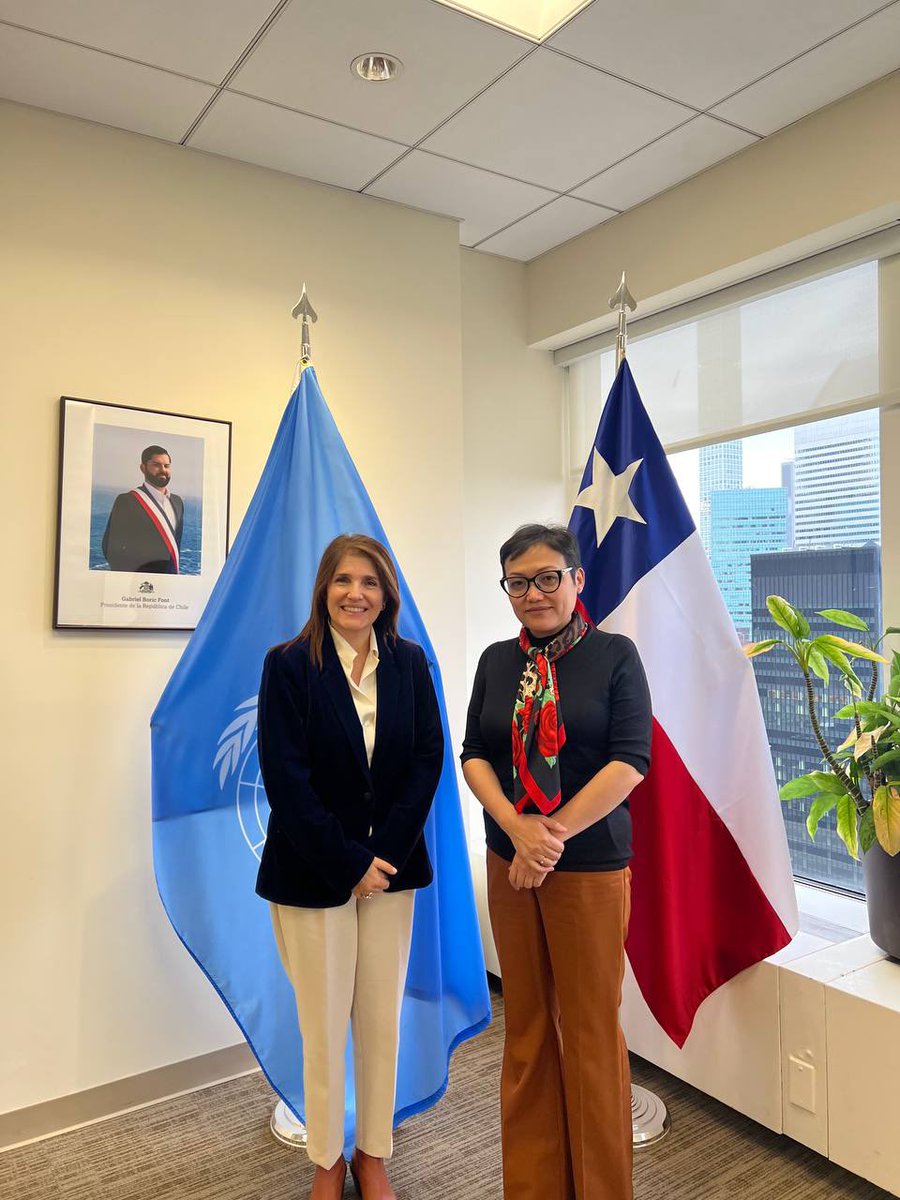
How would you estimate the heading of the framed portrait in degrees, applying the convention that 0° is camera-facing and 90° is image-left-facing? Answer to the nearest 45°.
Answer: approximately 315°

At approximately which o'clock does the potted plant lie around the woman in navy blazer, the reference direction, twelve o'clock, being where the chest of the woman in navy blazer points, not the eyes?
The potted plant is roughly at 9 o'clock from the woman in navy blazer.

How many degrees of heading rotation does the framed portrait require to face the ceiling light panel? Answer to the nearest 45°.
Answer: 0° — it already faces it

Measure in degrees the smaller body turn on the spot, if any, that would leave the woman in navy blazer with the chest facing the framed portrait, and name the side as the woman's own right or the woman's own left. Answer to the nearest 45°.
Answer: approximately 135° to the woman's own right

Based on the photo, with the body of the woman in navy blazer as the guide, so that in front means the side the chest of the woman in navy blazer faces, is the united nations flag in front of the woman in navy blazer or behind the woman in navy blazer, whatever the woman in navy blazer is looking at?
behind

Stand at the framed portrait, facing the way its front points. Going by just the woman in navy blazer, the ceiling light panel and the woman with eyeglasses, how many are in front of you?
3

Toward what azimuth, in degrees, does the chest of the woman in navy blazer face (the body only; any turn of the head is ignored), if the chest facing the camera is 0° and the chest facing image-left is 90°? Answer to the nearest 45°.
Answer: approximately 0°
